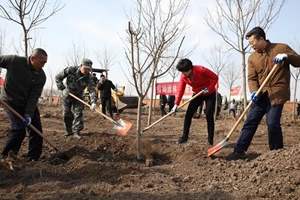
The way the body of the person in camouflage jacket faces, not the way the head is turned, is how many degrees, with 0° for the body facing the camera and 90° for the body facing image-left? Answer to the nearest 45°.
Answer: approximately 315°

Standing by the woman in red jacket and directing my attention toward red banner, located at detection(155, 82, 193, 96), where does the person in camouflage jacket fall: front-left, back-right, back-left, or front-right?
front-left

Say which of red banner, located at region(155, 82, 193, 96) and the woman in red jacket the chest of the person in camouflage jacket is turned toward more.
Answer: the woman in red jacket

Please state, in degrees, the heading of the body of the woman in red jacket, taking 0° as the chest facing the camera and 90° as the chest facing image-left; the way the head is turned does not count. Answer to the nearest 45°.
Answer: approximately 45°

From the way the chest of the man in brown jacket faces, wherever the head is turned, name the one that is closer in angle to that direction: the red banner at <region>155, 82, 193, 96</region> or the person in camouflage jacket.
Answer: the person in camouflage jacket

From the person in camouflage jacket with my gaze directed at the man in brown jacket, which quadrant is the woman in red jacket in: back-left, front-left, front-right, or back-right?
front-left

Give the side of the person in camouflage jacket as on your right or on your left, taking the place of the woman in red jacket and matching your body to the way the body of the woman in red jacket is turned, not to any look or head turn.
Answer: on your right

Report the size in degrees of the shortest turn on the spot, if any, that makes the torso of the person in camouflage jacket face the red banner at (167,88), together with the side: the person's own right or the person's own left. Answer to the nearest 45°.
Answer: approximately 90° to the person's own left

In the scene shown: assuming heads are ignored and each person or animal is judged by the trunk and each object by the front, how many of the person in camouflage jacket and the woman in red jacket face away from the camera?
0

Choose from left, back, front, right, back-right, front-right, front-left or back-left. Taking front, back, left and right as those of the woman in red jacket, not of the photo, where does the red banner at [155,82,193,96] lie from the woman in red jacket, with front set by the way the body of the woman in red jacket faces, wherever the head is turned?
back-right

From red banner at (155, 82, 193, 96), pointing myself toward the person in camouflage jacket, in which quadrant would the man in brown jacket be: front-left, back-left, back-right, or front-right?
front-left

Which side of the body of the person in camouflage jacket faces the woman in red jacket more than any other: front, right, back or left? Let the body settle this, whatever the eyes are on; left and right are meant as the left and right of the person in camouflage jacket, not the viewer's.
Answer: front

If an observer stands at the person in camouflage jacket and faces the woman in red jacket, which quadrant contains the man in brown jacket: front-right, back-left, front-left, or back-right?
front-right

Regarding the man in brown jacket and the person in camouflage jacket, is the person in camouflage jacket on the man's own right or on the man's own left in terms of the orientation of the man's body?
on the man's own right
